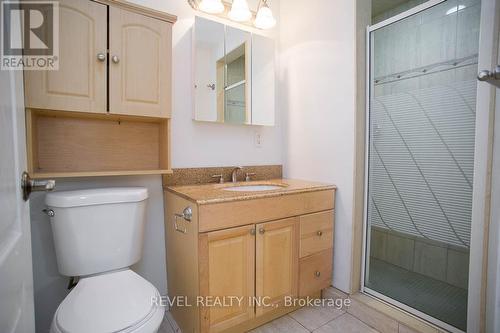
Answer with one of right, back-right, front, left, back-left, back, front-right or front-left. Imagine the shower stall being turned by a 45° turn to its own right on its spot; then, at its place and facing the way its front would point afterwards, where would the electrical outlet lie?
front

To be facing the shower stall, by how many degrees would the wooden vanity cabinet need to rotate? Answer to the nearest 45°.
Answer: approximately 45° to its left

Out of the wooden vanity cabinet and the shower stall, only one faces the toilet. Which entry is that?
the shower stall

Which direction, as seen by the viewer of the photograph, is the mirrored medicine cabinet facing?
facing the viewer and to the right of the viewer

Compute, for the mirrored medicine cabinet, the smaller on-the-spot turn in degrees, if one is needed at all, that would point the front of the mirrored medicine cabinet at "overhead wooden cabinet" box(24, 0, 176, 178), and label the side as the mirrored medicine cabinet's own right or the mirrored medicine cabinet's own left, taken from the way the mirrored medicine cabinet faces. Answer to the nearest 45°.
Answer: approximately 90° to the mirrored medicine cabinet's own right

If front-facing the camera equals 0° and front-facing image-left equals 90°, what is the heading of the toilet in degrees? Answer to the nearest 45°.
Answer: approximately 0°

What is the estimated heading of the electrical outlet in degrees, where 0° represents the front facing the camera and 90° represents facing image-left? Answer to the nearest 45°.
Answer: approximately 315°

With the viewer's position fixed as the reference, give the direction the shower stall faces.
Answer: facing the viewer and to the left of the viewer

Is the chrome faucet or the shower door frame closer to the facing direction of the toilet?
the shower door frame

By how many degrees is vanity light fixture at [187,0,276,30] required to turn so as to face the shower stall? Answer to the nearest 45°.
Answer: approximately 45° to its left
